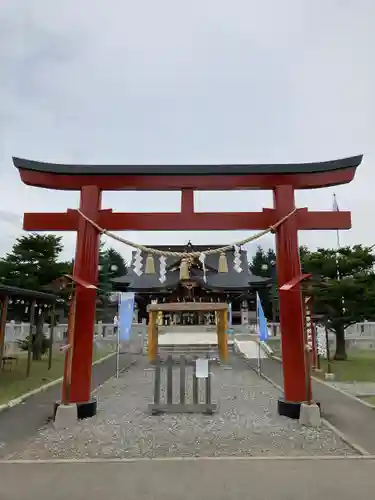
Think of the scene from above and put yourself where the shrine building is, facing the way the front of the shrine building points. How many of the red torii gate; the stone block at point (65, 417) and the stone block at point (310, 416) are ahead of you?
3

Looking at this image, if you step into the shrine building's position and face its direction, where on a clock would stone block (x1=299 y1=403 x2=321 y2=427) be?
The stone block is roughly at 12 o'clock from the shrine building.

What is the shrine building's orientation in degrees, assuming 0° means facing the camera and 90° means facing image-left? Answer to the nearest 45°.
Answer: approximately 0°

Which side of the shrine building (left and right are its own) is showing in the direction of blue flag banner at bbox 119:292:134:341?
front

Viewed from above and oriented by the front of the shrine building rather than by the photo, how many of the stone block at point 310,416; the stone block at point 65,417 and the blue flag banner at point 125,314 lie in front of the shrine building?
3

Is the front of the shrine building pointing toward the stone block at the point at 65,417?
yes

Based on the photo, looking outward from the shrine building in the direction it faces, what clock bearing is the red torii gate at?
The red torii gate is roughly at 12 o'clock from the shrine building.
